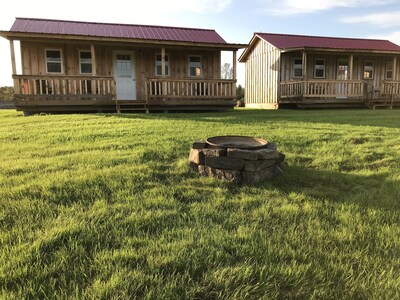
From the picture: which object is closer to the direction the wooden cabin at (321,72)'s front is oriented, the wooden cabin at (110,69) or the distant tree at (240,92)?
the wooden cabin

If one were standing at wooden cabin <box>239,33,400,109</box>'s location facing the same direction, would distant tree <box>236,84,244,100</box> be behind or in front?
behind

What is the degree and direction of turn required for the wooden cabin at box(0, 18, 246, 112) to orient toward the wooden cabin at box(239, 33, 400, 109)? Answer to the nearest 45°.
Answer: approximately 90° to its left

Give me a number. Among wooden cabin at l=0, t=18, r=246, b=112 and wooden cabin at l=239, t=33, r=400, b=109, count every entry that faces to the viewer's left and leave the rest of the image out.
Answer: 0

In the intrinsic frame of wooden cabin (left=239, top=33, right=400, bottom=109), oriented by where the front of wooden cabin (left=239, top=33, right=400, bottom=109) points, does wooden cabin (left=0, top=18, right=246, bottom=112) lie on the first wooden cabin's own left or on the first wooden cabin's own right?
on the first wooden cabin's own right

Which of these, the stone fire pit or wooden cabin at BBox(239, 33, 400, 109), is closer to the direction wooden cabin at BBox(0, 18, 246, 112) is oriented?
the stone fire pit

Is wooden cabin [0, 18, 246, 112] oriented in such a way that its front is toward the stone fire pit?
yes

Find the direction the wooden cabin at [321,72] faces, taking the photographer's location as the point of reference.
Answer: facing the viewer and to the right of the viewer

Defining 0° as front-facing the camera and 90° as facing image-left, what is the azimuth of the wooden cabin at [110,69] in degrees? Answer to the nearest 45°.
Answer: approximately 0°

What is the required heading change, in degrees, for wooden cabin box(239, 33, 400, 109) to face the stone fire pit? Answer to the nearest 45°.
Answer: approximately 45° to its right
